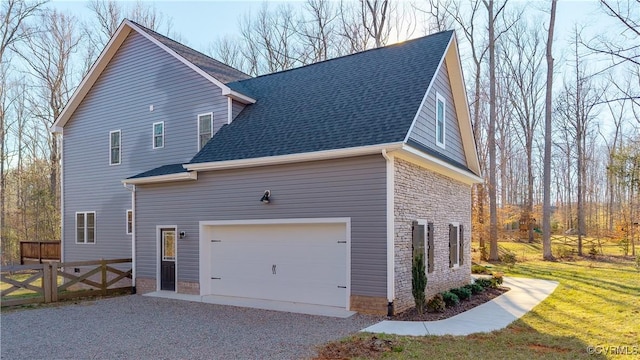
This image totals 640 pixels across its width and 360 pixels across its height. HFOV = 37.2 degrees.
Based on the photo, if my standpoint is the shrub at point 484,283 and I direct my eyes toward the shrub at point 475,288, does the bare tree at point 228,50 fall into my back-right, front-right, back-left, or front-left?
back-right

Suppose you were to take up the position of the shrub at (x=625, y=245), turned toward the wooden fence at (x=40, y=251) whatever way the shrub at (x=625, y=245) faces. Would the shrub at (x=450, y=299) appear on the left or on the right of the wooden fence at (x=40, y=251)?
left

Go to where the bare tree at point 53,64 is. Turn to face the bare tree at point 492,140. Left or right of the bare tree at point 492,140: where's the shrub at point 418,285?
right
